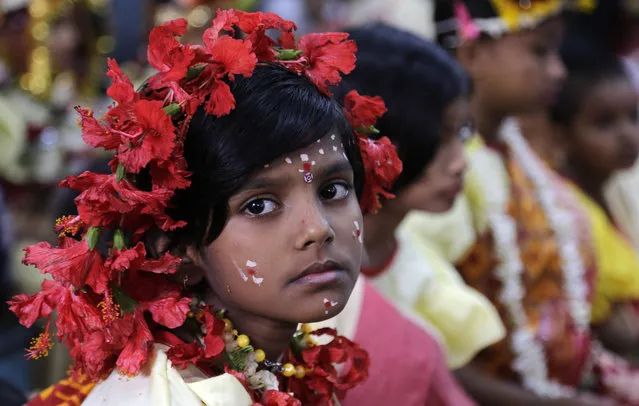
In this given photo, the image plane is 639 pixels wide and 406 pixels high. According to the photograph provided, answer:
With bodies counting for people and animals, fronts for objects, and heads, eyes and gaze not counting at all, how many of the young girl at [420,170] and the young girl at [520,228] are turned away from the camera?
0

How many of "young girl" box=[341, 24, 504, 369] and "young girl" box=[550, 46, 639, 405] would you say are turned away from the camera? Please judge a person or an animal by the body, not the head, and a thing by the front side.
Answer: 0

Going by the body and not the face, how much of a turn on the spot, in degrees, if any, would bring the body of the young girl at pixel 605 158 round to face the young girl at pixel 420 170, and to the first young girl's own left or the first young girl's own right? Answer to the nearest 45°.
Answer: approximately 45° to the first young girl's own right

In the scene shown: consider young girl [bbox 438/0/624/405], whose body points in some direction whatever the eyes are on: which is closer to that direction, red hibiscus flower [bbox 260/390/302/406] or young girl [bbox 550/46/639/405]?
the red hibiscus flower

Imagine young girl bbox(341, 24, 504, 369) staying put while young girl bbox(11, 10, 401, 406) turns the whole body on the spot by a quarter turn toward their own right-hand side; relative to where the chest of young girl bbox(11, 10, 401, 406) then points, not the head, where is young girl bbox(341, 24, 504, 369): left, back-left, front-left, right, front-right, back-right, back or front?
back
